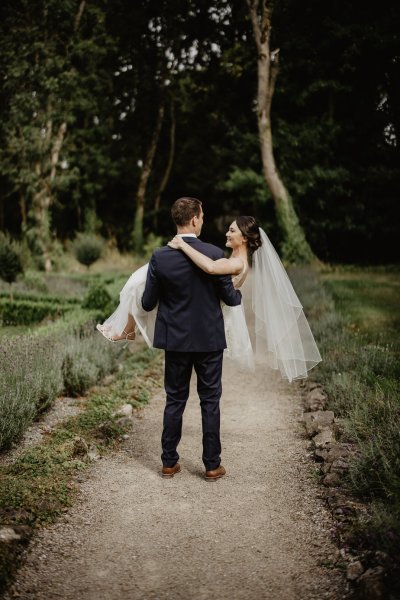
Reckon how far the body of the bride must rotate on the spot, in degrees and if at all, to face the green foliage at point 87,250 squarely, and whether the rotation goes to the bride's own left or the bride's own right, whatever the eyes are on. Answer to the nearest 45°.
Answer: approximately 90° to the bride's own right
